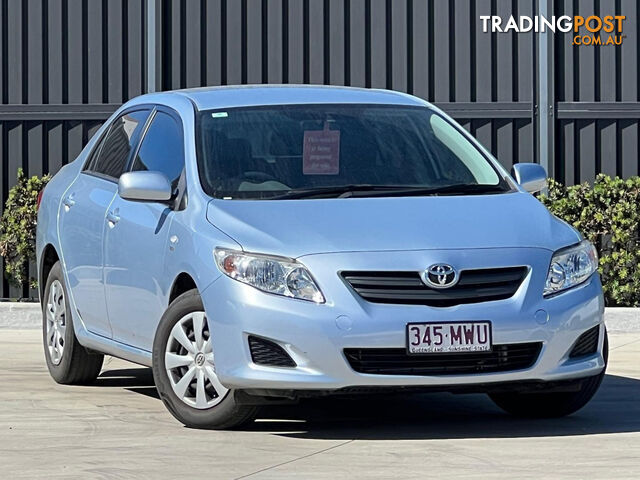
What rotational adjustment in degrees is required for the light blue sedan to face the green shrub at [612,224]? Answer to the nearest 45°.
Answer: approximately 135° to its left

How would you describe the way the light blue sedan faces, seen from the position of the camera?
facing the viewer and to the right of the viewer
